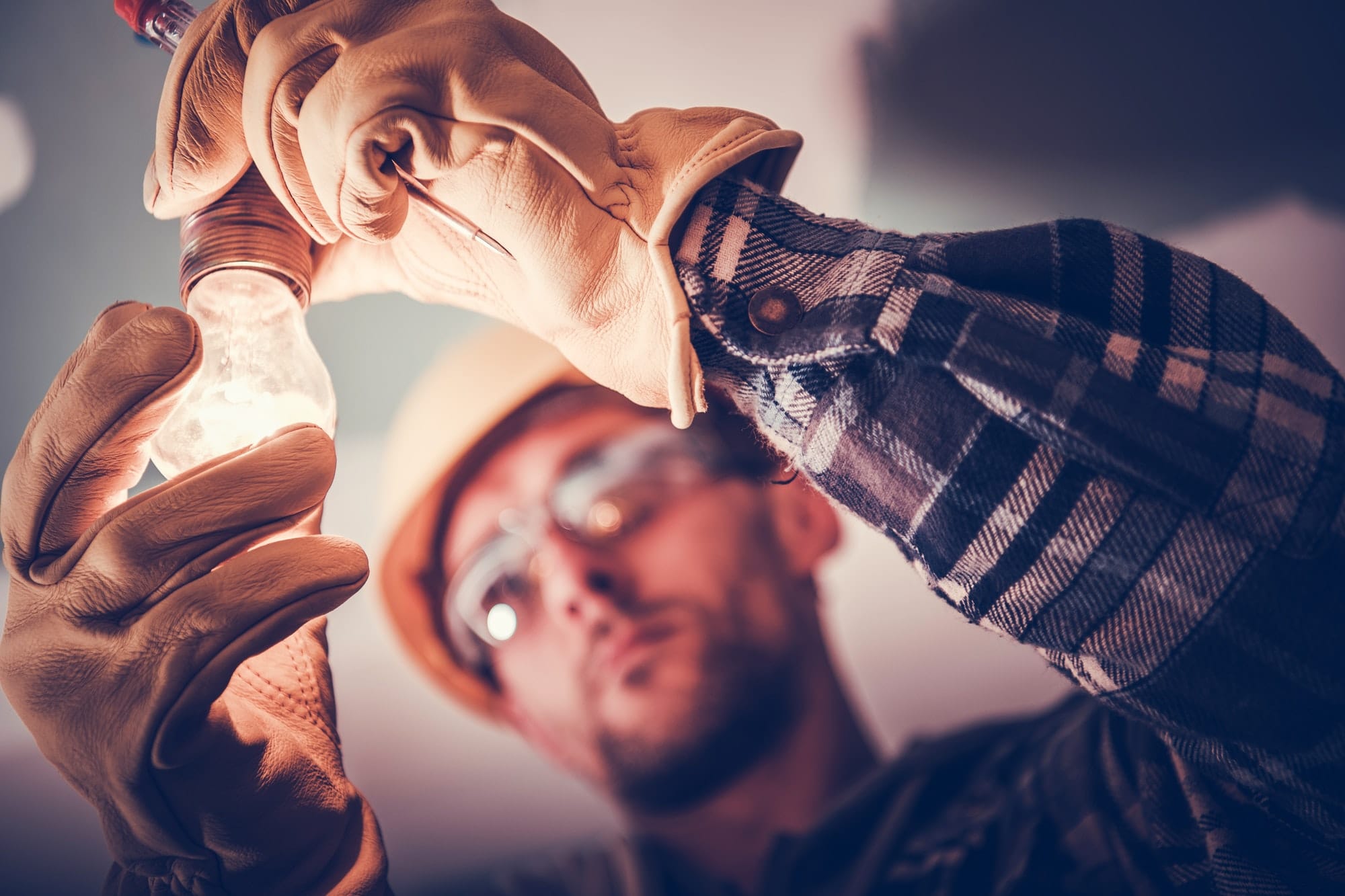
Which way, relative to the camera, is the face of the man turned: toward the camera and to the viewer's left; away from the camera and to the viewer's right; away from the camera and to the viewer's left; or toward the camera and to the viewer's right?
toward the camera and to the viewer's left

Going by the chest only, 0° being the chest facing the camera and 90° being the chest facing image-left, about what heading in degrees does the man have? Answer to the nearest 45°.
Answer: approximately 45°
